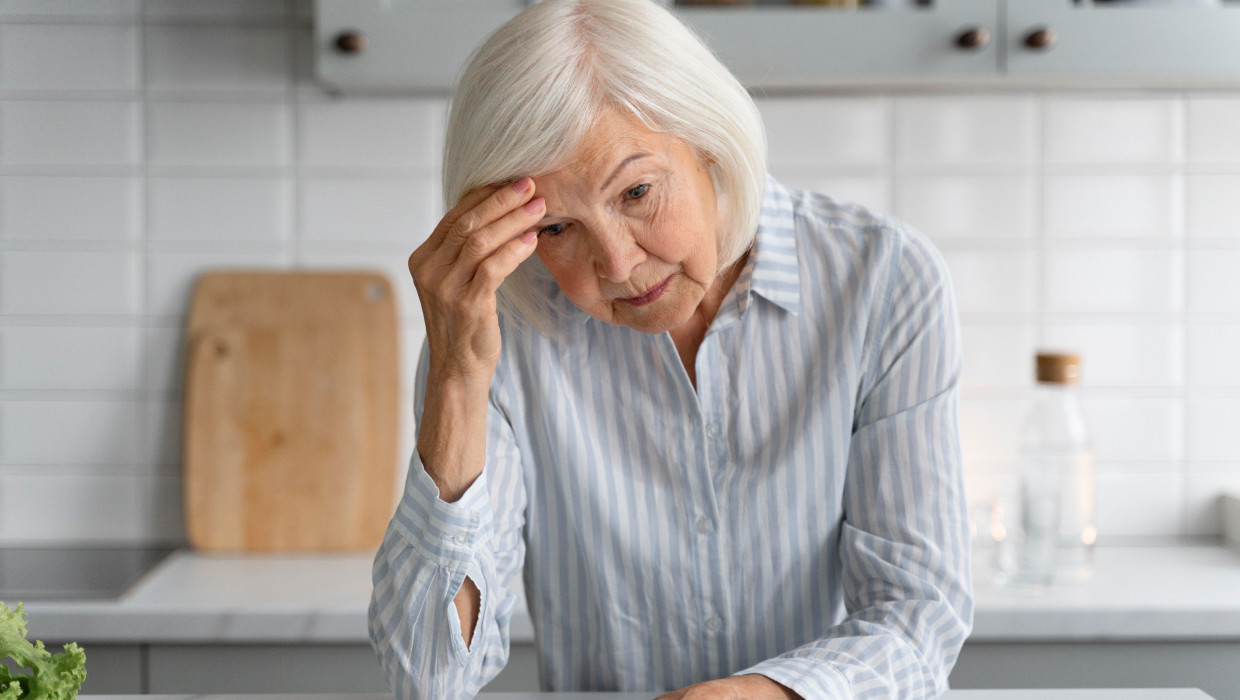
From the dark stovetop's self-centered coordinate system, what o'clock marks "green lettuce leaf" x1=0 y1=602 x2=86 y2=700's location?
The green lettuce leaf is roughly at 12 o'clock from the dark stovetop.

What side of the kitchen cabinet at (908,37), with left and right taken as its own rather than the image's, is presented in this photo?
front

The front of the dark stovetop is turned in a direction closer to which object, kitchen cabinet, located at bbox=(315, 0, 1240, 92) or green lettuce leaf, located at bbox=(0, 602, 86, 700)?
the green lettuce leaf

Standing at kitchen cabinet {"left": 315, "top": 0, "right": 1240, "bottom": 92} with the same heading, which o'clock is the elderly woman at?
The elderly woman is roughly at 1 o'clock from the kitchen cabinet.

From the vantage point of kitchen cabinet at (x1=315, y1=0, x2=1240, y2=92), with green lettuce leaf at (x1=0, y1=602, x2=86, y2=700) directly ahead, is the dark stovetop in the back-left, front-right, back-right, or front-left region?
front-right

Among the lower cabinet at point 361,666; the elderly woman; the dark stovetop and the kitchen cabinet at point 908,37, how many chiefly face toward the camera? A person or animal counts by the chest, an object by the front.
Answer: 4

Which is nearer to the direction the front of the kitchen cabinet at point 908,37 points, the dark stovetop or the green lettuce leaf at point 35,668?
the green lettuce leaf

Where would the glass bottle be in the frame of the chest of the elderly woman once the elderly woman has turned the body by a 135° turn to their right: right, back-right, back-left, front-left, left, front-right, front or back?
right

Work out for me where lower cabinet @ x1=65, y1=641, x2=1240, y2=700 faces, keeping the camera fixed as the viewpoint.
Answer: facing the viewer

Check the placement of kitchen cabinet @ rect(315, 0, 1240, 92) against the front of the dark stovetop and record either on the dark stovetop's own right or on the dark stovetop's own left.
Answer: on the dark stovetop's own left
